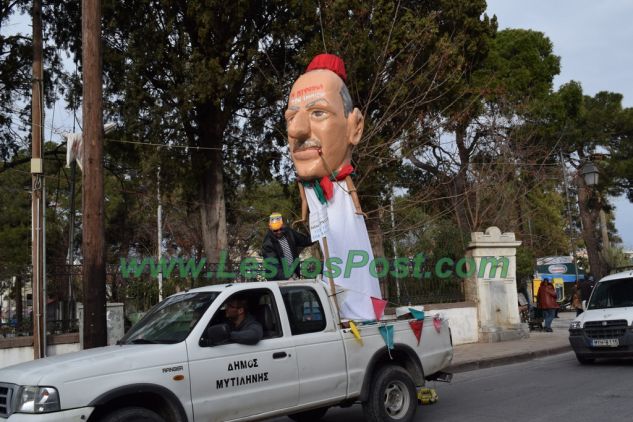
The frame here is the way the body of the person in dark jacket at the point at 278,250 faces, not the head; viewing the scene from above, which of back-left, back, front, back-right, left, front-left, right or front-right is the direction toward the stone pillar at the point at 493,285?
back-left

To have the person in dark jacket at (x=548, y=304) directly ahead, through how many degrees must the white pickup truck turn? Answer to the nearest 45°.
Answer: approximately 180°

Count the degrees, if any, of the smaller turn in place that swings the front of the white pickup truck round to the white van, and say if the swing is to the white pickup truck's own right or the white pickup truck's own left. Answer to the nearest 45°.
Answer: approximately 180°

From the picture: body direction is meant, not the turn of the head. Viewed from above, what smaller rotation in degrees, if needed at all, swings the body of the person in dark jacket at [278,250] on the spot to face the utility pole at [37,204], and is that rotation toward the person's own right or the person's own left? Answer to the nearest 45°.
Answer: approximately 135° to the person's own right

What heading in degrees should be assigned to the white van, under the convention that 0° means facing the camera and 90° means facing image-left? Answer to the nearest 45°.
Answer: approximately 45°

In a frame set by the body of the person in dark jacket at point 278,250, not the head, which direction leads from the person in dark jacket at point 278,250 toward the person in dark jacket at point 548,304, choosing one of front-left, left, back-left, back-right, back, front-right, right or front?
back-left

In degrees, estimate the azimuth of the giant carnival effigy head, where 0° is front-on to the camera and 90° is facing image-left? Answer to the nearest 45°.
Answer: approximately 45°

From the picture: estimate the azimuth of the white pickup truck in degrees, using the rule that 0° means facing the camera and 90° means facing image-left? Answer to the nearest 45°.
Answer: approximately 45°

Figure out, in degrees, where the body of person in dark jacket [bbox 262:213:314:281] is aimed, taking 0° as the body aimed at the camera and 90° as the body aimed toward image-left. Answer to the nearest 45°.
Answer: approximately 0°

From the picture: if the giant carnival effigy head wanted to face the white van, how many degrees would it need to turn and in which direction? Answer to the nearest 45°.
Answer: approximately 135° to its left

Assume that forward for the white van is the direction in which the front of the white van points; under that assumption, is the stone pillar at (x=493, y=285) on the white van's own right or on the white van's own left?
on the white van's own right

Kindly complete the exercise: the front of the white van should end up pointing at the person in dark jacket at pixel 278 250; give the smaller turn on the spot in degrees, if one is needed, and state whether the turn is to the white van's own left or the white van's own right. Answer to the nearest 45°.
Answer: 0° — it already faces them
